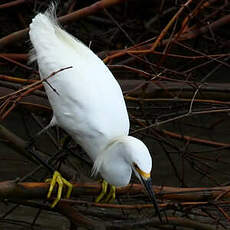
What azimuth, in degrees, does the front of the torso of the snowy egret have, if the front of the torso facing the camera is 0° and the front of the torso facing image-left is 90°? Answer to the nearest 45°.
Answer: approximately 315°
